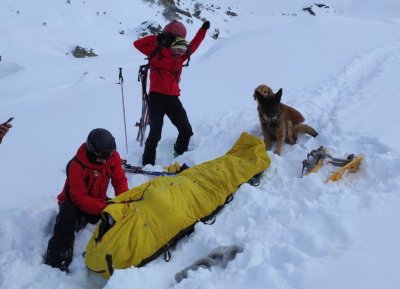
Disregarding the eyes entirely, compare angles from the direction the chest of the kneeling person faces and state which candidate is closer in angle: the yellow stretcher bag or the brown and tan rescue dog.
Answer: the yellow stretcher bag

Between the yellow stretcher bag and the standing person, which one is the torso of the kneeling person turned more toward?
the yellow stretcher bag

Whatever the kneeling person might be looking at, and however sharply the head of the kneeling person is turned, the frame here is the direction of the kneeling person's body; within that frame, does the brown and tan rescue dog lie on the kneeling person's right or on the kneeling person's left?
on the kneeling person's left

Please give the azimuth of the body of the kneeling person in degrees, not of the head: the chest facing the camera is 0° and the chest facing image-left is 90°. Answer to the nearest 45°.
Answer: approximately 315°

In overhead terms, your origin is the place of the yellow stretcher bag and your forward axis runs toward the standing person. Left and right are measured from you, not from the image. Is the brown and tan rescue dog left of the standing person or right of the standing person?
right

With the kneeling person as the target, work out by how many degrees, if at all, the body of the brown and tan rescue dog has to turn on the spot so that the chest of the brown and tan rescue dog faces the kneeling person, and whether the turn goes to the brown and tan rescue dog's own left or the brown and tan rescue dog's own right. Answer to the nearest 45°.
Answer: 0° — it already faces them

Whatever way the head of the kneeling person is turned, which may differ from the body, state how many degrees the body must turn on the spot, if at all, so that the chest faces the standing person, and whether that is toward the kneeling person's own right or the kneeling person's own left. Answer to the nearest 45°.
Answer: approximately 90° to the kneeling person's own left

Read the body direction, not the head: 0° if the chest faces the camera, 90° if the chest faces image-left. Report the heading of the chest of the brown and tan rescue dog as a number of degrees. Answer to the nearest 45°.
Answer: approximately 45°

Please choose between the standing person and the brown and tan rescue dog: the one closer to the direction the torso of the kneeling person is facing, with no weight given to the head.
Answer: the brown and tan rescue dog

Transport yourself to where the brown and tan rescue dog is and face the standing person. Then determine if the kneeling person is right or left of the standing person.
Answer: left
